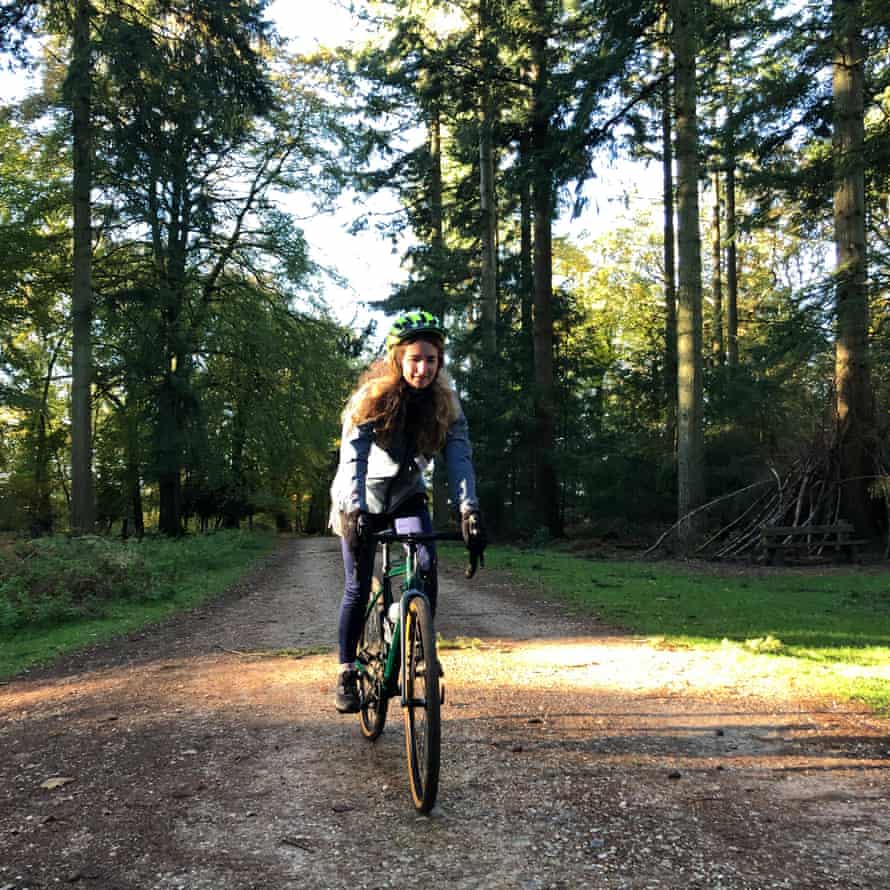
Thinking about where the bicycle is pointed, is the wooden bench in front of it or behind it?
behind

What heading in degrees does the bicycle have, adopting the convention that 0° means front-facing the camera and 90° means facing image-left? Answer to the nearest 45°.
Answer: approximately 0°

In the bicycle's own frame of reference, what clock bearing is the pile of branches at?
The pile of branches is roughly at 7 o'clock from the bicycle.
